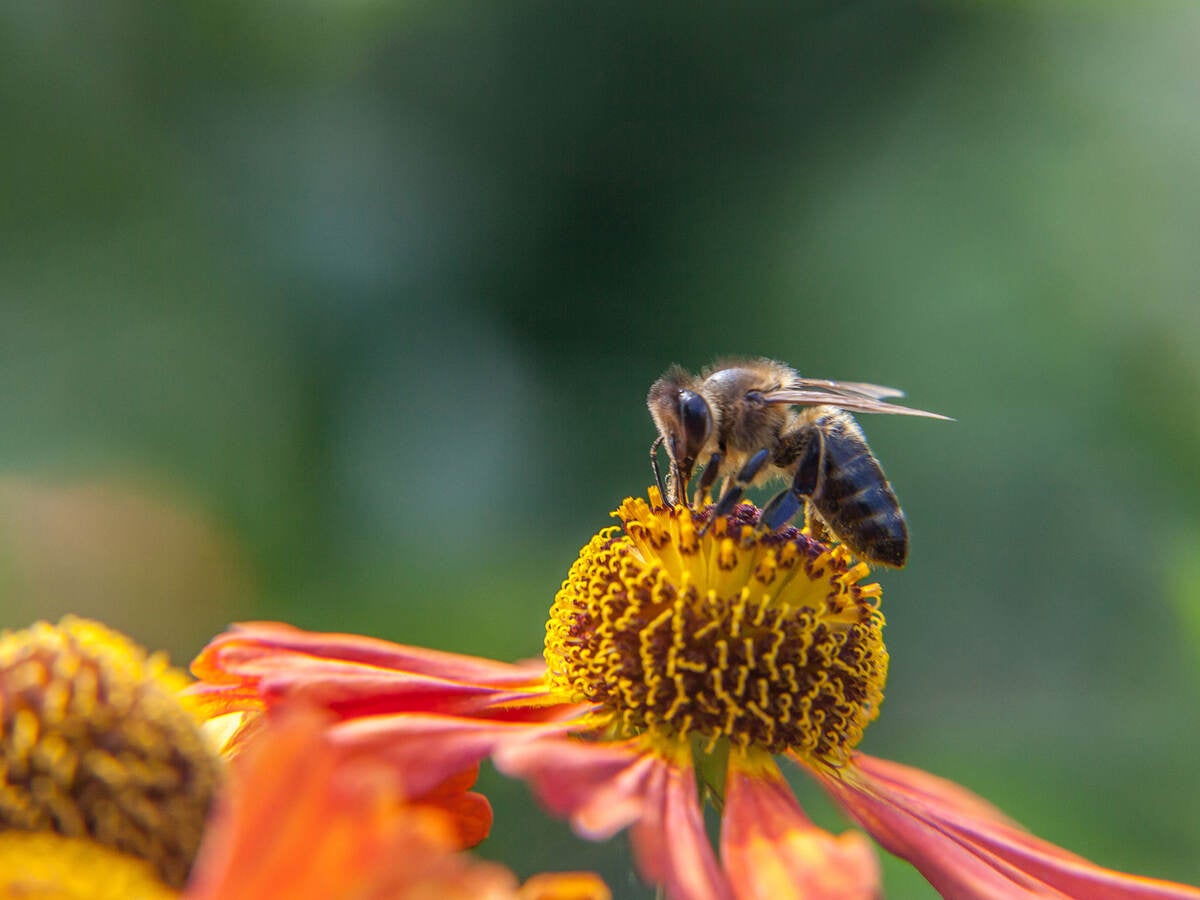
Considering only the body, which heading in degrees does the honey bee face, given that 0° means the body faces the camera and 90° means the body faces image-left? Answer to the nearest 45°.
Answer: approximately 90°

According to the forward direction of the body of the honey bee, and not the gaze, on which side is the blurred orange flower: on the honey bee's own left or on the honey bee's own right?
on the honey bee's own left
